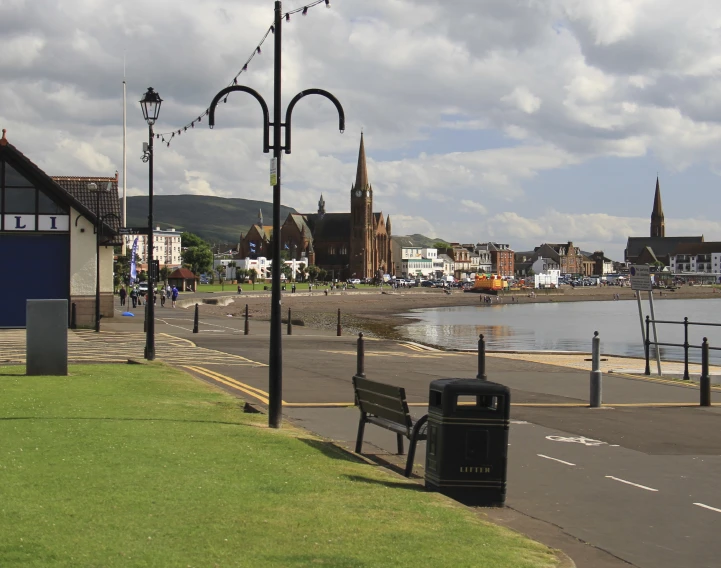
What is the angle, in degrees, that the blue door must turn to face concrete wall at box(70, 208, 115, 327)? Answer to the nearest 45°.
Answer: approximately 90° to its left

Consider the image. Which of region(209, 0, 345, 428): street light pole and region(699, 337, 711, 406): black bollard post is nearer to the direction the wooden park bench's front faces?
the black bollard post

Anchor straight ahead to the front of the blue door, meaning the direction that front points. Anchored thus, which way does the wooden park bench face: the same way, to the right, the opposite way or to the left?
to the left

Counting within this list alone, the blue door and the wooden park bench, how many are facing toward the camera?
1

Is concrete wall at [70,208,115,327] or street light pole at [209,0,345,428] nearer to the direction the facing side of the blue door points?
the street light pole

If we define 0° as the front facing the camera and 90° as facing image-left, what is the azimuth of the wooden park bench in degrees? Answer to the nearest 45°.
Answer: approximately 225°

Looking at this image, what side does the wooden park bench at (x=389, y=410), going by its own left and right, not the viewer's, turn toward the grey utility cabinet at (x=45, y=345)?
left

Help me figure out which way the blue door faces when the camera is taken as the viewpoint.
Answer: facing the viewer

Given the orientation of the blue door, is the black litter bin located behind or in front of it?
in front

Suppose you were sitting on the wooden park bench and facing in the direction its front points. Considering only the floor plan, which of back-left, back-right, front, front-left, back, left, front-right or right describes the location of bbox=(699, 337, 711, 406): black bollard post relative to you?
front

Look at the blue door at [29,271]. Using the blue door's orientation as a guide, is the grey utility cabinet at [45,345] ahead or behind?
ahead
